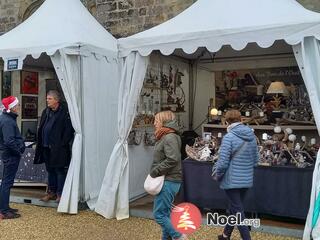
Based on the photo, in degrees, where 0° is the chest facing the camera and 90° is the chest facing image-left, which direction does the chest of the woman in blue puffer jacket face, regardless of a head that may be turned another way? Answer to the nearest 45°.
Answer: approximately 135°

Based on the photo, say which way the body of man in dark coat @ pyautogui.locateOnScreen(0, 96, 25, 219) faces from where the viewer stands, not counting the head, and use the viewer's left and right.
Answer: facing to the right of the viewer

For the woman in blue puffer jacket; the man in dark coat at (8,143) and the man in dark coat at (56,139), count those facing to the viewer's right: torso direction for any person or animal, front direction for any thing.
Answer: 1

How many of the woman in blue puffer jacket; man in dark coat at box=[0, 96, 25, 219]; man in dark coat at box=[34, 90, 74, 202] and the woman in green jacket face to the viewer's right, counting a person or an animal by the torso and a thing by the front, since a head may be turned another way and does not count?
1

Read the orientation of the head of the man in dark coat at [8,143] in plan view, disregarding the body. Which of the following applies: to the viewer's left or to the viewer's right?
to the viewer's right

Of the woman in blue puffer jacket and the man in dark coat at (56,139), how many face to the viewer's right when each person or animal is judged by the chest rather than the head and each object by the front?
0

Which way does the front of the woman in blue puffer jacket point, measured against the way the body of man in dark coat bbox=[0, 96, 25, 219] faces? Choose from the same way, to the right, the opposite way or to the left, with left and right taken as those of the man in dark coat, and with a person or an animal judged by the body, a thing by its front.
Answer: to the left

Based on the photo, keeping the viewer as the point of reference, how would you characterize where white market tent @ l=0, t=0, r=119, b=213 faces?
facing the viewer and to the left of the viewer
